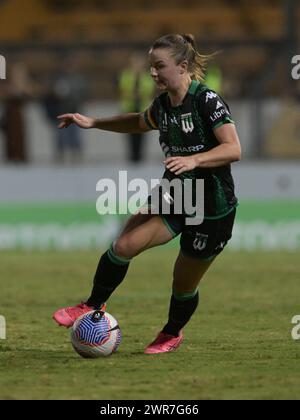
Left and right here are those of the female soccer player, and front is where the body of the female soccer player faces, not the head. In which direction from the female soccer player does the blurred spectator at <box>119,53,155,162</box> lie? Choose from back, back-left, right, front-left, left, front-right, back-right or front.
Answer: back-right

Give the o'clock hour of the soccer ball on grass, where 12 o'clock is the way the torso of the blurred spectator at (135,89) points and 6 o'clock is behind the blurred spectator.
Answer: The soccer ball on grass is roughly at 12 o'clock from the blurred spectator.

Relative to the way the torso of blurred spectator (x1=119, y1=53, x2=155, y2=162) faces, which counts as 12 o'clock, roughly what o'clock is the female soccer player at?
The female soccer player is roughly at 12 o'clock from the blurred spectator.

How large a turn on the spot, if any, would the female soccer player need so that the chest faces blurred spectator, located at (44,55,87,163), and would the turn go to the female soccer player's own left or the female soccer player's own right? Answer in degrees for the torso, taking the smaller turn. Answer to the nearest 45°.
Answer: approximately 135° to the female soccer player's own right

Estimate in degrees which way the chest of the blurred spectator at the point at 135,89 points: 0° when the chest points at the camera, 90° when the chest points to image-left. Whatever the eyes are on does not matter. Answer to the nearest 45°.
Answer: approximately 0°

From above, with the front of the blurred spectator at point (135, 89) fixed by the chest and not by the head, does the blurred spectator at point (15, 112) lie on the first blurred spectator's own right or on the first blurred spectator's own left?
on the first blurred spectator's own right

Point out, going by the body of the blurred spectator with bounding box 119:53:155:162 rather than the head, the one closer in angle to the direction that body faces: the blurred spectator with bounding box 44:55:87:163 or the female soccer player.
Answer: the female soccer player

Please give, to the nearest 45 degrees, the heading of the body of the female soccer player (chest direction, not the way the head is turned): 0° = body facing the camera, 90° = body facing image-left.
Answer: approximately 45°

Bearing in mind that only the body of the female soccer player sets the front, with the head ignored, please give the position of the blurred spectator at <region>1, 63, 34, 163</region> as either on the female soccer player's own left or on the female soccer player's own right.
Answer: on the female soccer player's own right

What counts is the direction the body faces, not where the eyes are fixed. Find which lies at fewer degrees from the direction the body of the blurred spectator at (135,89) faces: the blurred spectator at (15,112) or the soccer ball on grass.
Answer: the soccer ball on grass

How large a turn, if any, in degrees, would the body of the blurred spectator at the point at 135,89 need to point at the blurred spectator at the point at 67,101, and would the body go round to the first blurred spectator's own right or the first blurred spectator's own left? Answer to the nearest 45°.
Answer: approximately 90° to the first blurred spectator's own right
